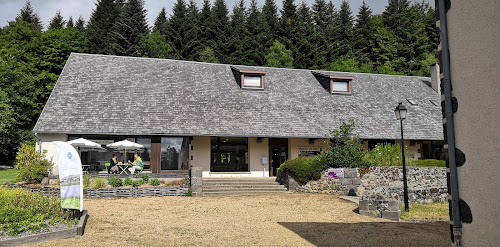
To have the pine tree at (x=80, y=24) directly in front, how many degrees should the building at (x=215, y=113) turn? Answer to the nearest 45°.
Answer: approximately 135° to its right

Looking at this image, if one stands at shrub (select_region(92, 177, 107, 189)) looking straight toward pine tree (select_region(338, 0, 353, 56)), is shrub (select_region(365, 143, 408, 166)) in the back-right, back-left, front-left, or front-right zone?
front-right

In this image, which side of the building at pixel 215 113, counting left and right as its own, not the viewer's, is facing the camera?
front

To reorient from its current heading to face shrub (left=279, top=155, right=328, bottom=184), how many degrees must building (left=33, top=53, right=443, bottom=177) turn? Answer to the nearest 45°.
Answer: approximately 45° to its left

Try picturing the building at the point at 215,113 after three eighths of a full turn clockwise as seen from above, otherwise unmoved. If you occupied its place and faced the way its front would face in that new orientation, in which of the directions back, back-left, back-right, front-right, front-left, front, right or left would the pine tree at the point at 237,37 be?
front-right

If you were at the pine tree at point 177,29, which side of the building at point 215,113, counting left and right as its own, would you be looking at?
back

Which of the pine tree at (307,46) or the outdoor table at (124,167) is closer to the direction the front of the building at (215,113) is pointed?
the outdoor table

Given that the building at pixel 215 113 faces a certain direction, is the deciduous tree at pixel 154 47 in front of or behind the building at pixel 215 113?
behind

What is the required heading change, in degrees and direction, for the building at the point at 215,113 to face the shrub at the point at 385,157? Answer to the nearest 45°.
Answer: approximately 45° to its left

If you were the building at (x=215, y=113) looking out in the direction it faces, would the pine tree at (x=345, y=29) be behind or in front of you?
behind

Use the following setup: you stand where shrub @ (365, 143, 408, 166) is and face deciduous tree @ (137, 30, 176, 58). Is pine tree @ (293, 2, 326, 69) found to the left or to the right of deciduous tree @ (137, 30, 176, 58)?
right

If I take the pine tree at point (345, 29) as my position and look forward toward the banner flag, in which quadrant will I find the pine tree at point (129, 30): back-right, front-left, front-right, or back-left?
front-right

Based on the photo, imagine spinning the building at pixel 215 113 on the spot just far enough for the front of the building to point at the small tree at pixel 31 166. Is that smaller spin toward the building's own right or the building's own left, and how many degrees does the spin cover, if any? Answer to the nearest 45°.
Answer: approximately 45° to the building's own right

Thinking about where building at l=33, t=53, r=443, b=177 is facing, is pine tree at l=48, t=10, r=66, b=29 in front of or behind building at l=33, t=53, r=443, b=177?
behind

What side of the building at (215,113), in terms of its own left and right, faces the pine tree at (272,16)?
back

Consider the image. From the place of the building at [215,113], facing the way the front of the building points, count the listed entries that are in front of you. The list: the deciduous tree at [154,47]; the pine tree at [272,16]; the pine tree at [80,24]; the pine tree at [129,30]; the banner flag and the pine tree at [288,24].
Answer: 1

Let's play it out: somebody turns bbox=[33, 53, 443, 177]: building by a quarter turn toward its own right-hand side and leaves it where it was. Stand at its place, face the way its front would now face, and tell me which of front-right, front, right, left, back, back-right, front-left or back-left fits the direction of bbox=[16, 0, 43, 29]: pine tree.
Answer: front-right

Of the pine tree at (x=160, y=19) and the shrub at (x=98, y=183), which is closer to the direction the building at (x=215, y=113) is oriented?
the shrub

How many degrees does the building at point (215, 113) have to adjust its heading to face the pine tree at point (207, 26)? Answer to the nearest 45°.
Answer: approximately 180°

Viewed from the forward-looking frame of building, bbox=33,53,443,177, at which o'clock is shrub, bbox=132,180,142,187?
The shrub is roughly at 1 o'clock from the building.
